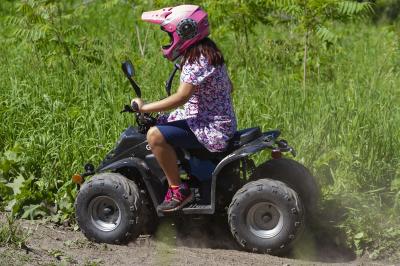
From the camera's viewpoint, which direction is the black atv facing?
to the viewer's left
